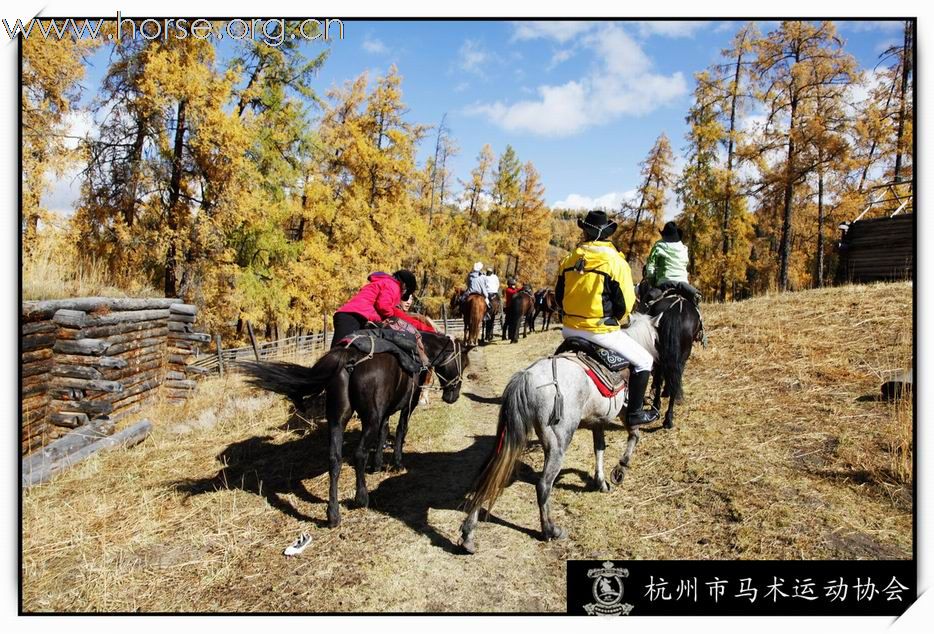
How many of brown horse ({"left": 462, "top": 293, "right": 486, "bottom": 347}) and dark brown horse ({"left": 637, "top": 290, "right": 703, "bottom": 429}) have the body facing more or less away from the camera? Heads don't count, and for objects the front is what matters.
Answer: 2

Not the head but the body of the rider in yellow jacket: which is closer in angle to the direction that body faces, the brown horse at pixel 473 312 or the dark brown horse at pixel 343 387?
the brown horse

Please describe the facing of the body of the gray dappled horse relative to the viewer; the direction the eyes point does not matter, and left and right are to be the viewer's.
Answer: facing away from the viewer and to the right of the viewer

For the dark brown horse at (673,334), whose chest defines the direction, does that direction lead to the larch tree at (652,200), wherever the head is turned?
yes

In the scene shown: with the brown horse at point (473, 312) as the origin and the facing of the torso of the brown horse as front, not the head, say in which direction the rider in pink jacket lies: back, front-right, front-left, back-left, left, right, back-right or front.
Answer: back

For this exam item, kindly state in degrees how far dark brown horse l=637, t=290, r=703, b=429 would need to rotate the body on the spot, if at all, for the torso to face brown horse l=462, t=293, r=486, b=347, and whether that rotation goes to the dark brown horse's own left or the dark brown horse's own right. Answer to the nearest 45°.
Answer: approximately 45° to the dark brown horse's own left

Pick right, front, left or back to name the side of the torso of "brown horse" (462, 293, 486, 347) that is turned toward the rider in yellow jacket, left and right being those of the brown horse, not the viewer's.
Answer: back

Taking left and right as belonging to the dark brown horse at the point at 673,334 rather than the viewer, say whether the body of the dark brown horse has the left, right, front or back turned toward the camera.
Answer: back

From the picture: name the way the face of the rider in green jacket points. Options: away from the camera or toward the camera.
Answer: away from the camera

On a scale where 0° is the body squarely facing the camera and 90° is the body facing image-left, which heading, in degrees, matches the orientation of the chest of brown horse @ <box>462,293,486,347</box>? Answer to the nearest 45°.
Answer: approximately 180°

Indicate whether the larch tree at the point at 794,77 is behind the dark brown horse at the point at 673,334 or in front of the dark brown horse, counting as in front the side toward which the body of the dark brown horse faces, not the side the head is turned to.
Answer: in front

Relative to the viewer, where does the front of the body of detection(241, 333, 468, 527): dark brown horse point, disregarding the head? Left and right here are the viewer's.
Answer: facing away from the viewer and to the right of the viewer
